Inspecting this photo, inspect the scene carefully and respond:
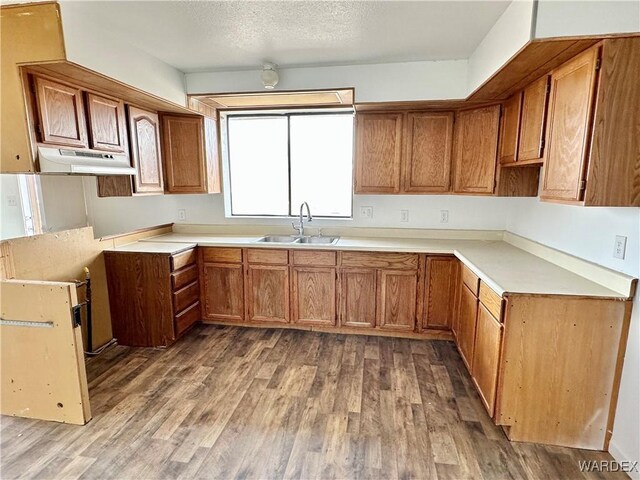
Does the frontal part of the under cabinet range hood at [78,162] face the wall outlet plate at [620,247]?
yes

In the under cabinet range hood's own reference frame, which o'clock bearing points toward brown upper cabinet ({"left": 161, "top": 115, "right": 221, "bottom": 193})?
The brown upper cabinet is roughly at 9 o'clock from the under cabinet range hood.

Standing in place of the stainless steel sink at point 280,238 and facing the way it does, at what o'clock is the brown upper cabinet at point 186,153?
The brown upper cabinet is roughly at 3 o'clock from the stainless steel sink.

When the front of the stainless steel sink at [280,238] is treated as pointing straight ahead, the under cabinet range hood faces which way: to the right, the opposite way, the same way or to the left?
to the left

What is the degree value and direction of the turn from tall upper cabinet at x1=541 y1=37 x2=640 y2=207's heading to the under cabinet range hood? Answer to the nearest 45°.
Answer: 0° — it already faces it

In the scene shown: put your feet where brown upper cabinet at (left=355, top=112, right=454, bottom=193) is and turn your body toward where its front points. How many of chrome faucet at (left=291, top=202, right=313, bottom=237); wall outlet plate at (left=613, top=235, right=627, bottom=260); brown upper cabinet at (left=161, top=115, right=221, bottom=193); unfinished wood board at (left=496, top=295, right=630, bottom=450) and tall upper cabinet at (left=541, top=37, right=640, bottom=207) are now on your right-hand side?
2

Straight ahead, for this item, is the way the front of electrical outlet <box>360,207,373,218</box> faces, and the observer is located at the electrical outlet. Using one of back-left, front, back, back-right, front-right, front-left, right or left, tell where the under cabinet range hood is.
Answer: front-right

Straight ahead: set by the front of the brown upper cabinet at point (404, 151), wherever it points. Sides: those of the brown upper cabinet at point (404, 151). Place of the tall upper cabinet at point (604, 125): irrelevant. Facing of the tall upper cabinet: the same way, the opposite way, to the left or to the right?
to the right

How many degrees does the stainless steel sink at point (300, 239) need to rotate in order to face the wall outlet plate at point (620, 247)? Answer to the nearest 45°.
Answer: approximately 45° to its left

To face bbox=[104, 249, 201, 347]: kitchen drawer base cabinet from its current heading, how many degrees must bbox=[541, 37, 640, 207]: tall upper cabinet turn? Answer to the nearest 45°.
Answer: approximately 45° to its right

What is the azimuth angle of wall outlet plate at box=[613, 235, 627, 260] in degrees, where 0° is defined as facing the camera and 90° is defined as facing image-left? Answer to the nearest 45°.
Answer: approximately 45°

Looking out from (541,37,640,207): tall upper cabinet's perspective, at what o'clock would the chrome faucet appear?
The chrome faucet is roughly at 2 o'clock from the tall upper cabinet.

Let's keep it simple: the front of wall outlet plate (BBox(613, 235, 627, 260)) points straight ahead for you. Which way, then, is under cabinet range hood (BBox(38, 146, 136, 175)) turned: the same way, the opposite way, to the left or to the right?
the opposite way
